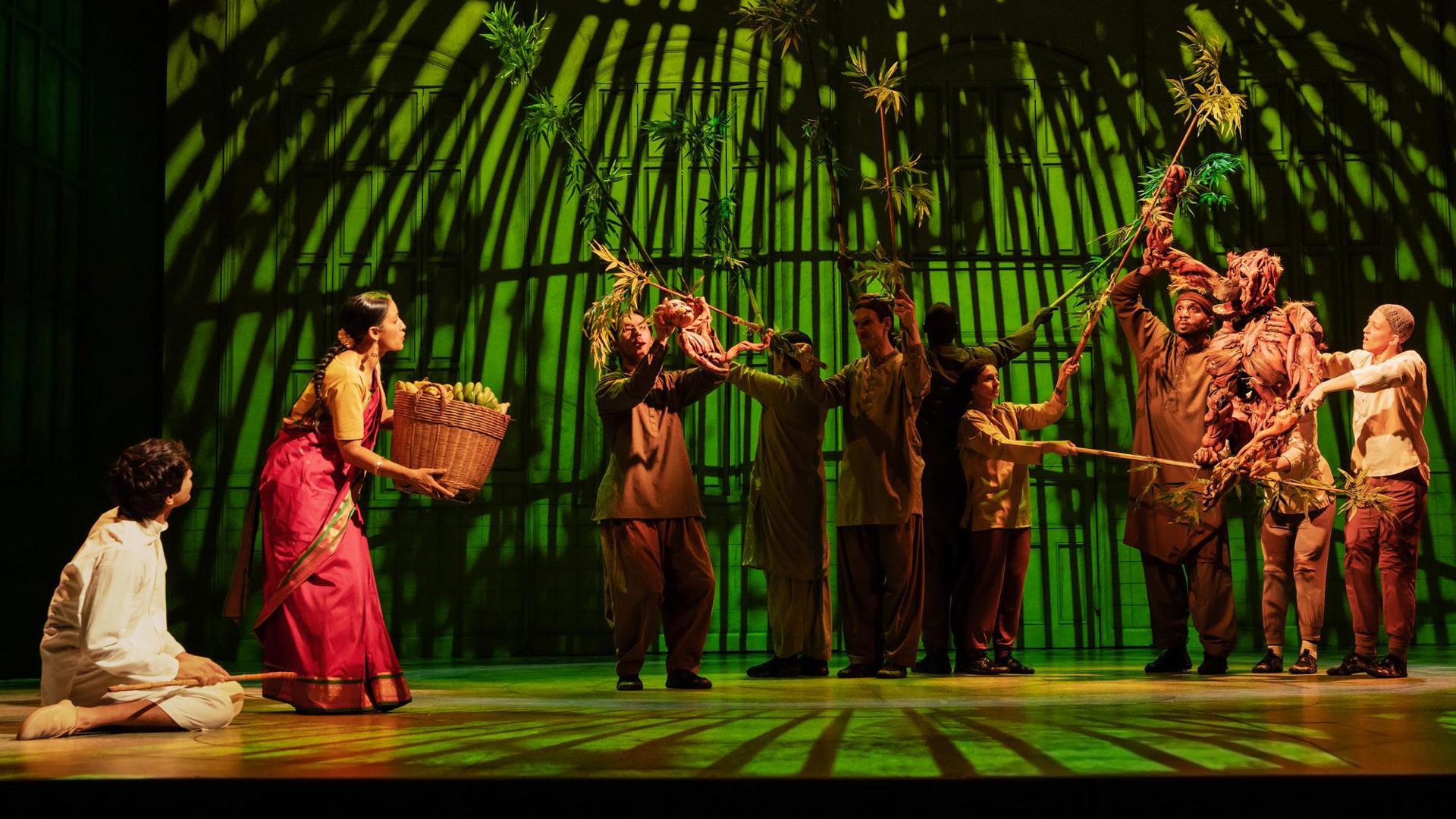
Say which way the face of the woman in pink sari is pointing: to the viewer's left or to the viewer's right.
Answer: to the viewer's right

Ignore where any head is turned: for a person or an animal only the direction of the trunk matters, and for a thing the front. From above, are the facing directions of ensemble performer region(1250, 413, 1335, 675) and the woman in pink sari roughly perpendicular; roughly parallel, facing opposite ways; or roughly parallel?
roughly parallel, facing opposite ways

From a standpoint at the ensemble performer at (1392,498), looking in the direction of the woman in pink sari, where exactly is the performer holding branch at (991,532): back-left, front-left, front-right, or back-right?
front-right

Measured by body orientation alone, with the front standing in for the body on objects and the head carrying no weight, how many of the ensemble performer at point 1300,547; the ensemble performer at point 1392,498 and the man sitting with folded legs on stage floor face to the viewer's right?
1

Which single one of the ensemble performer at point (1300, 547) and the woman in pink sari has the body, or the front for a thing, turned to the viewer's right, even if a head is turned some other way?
the woman in pink sari

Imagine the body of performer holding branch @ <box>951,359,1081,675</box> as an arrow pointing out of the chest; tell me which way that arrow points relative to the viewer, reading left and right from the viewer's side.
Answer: facing the viewer and to the right of the viewer

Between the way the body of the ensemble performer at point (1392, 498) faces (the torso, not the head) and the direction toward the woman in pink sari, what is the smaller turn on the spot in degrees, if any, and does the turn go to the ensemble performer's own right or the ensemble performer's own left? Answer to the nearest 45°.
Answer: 0° — they already face them

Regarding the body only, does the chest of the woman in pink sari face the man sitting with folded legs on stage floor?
no

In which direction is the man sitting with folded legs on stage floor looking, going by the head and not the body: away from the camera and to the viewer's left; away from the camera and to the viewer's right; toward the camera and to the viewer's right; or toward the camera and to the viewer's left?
away from the camera and to the viewer's right

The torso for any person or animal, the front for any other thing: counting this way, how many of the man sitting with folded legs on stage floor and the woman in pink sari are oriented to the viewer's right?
2

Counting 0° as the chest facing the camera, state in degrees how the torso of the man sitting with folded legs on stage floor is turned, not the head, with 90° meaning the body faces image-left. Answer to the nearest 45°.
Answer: approximately 270°

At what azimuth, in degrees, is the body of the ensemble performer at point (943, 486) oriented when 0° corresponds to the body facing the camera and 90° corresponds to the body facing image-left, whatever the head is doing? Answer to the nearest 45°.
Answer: approximately 225°

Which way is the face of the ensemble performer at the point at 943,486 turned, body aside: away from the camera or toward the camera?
away from the camera

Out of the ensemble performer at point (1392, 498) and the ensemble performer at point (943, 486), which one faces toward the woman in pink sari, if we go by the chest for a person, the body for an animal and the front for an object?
the ensemble performer at point (1392, 498)

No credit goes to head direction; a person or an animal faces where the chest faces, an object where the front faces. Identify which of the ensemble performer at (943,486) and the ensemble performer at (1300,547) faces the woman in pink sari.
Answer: the ensemble performer at (1300,547)

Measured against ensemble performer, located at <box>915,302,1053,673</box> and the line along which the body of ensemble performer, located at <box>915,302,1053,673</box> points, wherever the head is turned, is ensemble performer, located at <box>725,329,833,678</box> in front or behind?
behind
